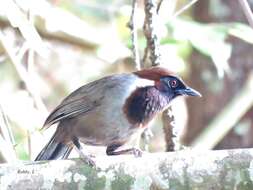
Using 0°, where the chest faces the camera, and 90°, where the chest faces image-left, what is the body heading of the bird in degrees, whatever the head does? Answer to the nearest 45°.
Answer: approximately 270°

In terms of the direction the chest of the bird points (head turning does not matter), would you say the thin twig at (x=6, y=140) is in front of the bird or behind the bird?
behind
